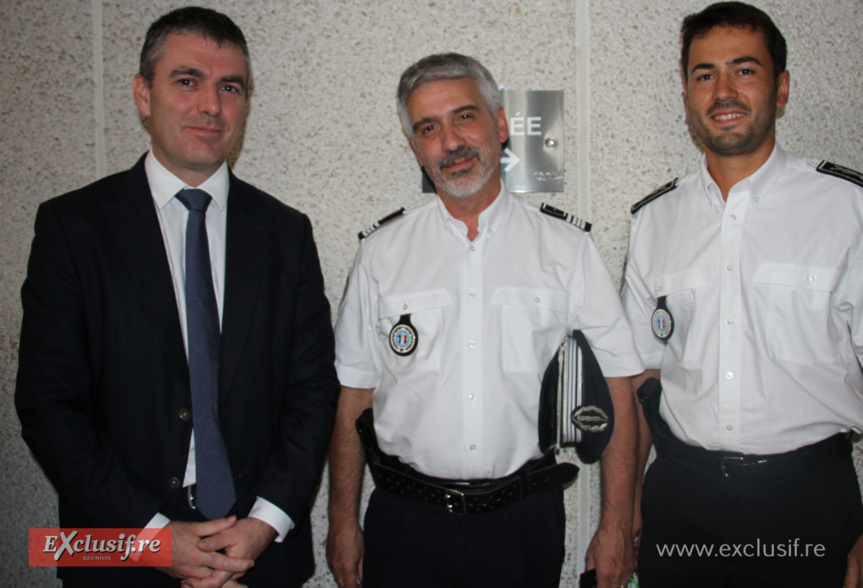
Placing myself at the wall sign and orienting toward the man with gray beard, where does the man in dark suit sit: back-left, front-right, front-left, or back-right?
front-right

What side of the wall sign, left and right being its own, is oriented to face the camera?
front

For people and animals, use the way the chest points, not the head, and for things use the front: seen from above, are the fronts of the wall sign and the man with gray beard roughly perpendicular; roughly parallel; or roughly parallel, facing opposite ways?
roughly parallel

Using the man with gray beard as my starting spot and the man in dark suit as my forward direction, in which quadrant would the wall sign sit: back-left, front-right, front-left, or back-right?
back-right

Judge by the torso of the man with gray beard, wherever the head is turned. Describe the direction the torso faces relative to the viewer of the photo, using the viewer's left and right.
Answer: facing the viewer

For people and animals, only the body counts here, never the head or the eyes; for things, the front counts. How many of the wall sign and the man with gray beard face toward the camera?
2
